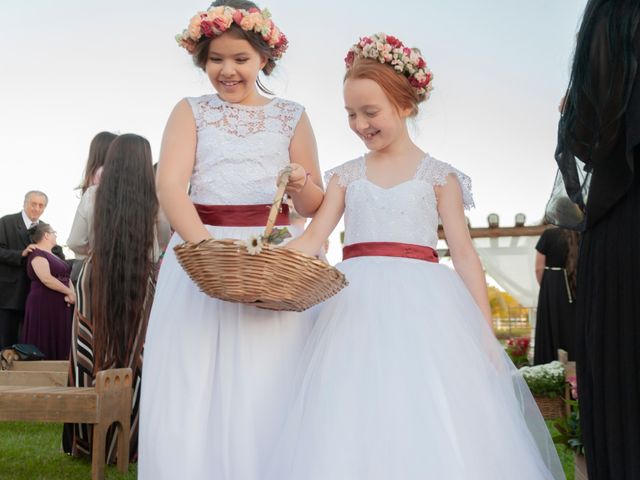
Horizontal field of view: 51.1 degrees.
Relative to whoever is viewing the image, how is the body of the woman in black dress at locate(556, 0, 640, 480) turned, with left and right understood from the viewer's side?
facing away from the viewer

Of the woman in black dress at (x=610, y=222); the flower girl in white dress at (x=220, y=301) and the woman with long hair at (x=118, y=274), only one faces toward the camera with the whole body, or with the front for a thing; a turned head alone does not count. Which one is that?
the flower girl in white dress

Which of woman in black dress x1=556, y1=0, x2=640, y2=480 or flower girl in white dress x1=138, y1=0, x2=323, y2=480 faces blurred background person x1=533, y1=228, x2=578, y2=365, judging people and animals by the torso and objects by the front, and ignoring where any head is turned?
the woman in black dress

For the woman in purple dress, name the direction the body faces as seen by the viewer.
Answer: to the viewer's right

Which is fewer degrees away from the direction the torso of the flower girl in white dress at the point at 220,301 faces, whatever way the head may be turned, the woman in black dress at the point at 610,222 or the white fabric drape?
the woman in black dress

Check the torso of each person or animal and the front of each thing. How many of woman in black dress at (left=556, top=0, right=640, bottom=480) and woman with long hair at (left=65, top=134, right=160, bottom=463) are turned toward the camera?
0

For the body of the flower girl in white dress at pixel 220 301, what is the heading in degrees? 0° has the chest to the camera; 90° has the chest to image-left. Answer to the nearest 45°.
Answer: approximately 0°

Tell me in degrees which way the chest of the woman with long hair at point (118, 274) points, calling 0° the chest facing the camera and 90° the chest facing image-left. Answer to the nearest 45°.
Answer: approximately 180°

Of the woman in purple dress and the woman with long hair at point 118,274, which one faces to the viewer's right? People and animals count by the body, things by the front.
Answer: the woman in purple dress

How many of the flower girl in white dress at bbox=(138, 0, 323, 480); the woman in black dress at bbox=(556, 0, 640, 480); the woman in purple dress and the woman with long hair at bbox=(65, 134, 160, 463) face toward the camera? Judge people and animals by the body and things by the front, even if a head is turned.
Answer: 1

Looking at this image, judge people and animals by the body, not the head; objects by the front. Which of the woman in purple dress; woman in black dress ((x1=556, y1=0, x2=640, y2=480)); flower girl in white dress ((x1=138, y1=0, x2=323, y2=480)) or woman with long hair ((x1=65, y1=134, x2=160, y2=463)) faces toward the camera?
the flower girl in white dress

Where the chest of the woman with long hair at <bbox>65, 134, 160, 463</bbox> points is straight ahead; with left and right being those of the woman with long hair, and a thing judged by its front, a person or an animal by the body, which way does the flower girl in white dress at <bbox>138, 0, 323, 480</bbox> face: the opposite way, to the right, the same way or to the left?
the opposite way

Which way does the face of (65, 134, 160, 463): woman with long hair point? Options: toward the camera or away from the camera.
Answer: away from the camera

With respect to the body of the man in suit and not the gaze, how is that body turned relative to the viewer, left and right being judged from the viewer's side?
facing the viewer and to the right of the viewer
